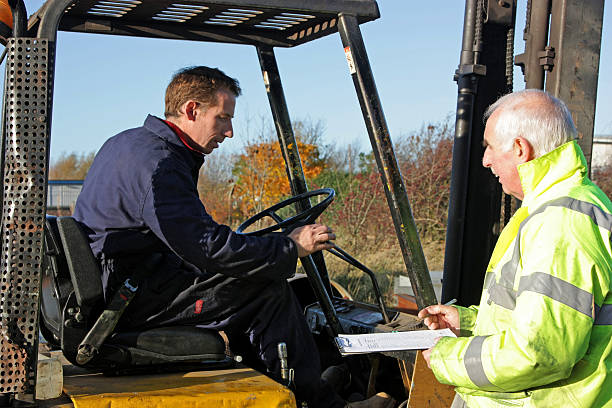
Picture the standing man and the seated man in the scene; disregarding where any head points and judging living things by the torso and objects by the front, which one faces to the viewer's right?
the seated man

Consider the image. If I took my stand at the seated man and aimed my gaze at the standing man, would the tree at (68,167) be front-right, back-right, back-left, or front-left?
back-left

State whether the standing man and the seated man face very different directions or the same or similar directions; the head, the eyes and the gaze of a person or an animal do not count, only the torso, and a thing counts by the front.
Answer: very different directions

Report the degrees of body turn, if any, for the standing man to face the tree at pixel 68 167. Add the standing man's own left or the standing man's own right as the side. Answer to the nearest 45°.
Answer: approximately 45° to the standing man's own right

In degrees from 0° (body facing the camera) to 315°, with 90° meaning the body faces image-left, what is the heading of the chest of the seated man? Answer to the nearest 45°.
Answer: approximately 270°

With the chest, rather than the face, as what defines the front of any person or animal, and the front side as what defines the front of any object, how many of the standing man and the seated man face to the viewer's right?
1

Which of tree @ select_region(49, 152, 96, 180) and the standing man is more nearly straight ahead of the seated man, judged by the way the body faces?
the standing man

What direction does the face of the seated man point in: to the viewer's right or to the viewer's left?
to the viewer's right

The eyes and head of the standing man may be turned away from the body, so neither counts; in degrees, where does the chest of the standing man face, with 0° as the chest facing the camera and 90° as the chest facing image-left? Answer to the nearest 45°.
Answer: approximately 90°

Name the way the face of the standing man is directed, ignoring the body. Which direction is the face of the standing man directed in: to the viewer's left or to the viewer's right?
to the viewer's left

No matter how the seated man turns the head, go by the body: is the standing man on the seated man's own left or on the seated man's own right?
on the seated man's own right

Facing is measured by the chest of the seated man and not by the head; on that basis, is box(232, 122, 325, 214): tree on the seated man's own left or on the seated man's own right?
on the seated man's own left
